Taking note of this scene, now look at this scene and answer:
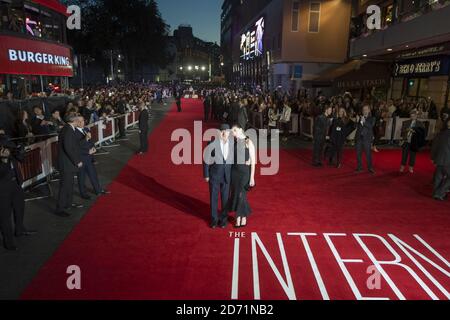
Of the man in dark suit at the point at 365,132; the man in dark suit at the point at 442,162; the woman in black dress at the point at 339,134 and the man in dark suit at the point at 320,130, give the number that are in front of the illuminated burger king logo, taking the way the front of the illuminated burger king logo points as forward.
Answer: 4

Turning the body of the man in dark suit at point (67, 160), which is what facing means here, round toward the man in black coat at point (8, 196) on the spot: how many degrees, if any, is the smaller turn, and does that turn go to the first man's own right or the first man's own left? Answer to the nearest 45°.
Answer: approximately 135° to the first man's own right

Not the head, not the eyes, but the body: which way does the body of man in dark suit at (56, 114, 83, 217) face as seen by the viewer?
to the viewer's right

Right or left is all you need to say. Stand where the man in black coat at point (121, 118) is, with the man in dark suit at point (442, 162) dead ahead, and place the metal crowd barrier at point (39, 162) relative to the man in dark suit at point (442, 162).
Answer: right

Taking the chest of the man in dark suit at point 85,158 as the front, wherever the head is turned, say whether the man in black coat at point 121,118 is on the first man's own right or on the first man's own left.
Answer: on the first man's own left
